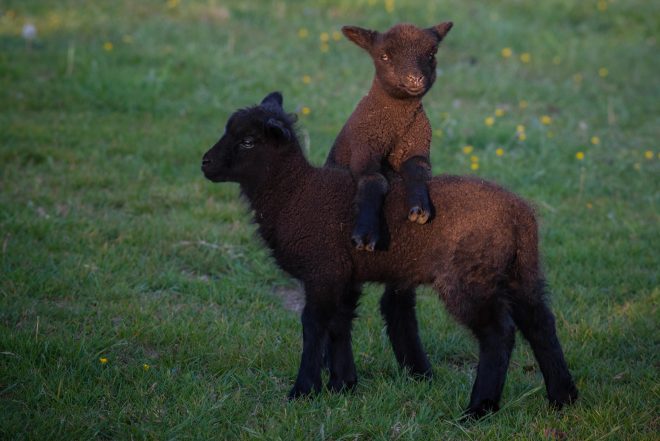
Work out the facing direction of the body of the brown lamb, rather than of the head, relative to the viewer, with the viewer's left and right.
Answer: facing the viewer and to the right of the viewer
